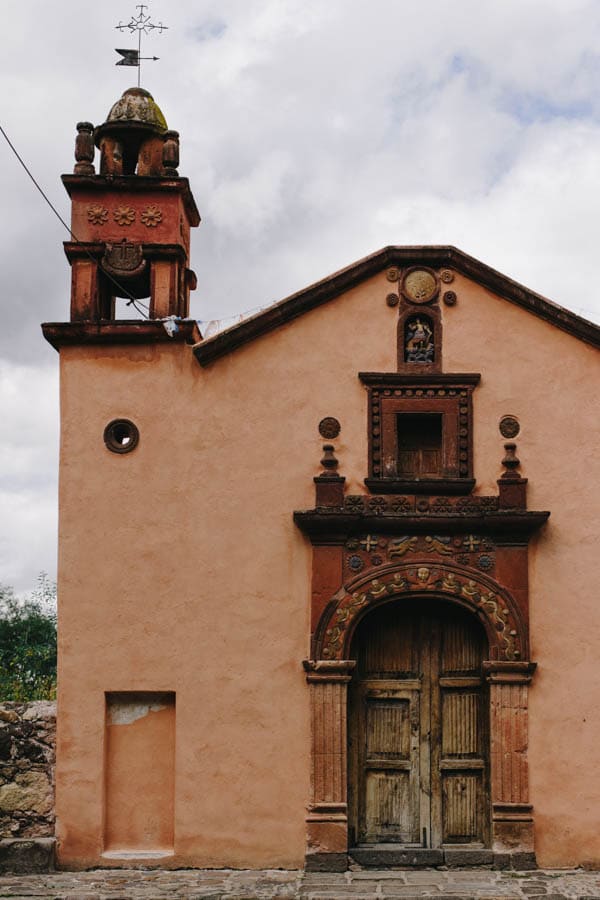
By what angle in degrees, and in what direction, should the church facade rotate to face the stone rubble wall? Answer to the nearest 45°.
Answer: approximately 90° to its right

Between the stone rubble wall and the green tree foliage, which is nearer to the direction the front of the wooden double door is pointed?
the stone rubble wall

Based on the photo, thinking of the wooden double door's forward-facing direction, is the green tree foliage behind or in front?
behind

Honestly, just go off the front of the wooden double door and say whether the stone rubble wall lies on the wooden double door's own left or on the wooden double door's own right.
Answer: on the wooden double door's own right

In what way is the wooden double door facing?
toward the camera

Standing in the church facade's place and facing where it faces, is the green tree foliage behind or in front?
behind
